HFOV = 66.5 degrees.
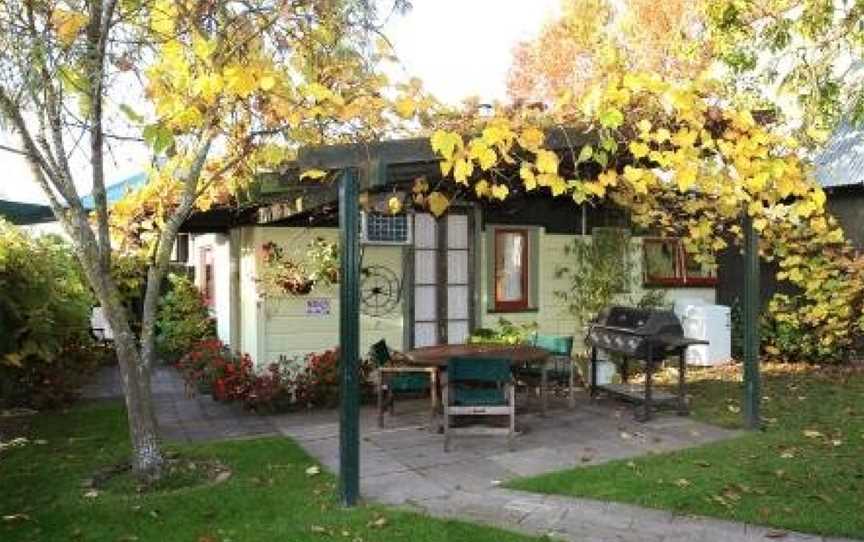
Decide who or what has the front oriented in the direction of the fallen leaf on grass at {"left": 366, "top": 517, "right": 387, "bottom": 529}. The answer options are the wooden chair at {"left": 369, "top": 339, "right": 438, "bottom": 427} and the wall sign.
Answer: the wall sign

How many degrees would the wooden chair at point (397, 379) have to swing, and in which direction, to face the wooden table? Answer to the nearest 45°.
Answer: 0° — it already faces it

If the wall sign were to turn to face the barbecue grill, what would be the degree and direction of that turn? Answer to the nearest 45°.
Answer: approximately 45° to its left

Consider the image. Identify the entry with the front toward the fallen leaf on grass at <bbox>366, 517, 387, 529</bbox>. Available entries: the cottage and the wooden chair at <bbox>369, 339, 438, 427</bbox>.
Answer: the cottage

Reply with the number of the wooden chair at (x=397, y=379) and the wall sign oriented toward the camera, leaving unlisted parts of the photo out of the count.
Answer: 1

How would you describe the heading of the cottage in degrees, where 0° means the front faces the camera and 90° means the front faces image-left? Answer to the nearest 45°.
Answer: approximately 0°

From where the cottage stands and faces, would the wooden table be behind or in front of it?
in front

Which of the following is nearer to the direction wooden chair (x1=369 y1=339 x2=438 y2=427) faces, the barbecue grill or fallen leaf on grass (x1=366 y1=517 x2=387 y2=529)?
the barbecue grill

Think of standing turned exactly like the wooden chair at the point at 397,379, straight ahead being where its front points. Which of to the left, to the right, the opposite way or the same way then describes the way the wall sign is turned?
to the right

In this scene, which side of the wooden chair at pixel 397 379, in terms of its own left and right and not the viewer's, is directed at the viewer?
right

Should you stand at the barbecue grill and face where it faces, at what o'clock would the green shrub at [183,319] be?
The green shrub is roughly at 2 o'clock from the barbecue grill.

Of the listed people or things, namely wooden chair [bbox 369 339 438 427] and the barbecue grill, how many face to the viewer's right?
1

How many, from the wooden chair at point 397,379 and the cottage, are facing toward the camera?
1
